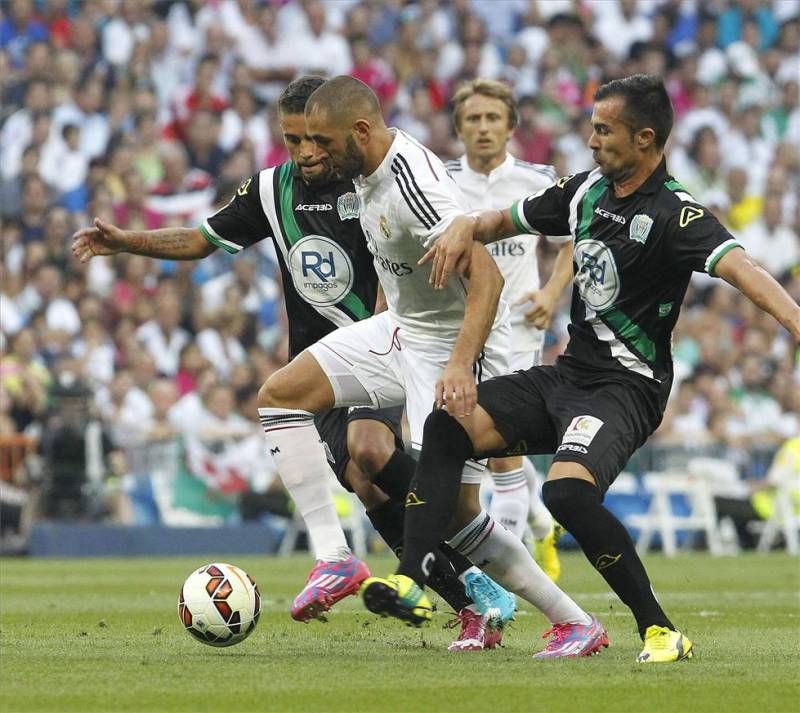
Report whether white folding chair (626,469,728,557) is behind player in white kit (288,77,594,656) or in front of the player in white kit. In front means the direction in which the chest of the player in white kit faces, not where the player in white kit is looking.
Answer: behind

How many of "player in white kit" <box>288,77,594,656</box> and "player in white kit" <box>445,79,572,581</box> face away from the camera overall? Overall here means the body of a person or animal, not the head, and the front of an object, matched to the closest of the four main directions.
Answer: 0

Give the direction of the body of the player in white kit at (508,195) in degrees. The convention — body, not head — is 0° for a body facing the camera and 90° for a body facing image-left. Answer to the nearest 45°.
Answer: approximately 0°
